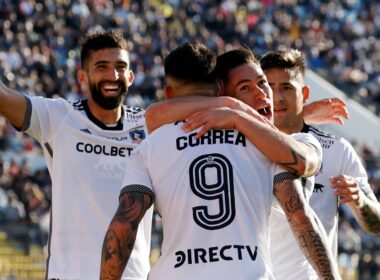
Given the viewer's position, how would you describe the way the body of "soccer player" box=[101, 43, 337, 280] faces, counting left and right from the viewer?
facing away from the viewer

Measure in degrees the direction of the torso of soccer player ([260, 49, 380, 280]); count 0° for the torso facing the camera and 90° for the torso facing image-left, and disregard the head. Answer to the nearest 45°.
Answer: approximately 45°

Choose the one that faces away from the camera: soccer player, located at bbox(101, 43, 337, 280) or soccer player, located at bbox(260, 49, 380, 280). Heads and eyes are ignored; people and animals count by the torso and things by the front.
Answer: soccer player, located at bbox(101, 43, 337, 280)

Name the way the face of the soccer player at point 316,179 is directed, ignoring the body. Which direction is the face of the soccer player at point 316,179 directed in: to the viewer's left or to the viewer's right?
to the viewer's left

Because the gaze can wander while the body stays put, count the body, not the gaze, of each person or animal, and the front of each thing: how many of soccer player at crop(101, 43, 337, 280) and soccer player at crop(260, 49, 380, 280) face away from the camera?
1
